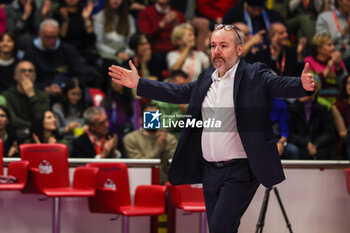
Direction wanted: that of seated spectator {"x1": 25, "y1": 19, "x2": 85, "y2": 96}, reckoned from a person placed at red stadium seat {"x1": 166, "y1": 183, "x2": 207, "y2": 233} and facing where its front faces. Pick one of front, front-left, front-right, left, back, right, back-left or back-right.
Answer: back

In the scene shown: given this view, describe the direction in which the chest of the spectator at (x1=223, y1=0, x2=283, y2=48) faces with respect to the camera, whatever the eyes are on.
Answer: toward the camera

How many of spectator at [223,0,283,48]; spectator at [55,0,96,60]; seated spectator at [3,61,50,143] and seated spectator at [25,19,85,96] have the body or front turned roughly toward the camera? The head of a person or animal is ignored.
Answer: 4

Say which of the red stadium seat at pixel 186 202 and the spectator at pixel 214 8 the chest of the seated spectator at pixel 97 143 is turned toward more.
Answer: the red stadium seat

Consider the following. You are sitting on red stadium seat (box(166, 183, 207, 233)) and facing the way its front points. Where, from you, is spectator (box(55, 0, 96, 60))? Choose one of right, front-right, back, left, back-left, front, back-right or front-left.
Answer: back

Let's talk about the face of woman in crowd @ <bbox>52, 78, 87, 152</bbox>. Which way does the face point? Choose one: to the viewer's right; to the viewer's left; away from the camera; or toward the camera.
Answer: toward the camera

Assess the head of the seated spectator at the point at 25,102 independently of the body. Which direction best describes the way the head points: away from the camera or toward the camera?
toward the camera

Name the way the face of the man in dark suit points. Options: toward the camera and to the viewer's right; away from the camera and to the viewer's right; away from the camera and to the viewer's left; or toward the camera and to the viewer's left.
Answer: toward the camera and to the viewer's left

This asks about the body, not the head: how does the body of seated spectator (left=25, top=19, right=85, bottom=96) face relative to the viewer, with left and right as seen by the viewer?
facing the viewer

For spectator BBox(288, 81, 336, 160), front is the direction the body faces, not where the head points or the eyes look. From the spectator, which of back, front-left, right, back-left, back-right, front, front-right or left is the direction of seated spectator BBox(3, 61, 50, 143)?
right

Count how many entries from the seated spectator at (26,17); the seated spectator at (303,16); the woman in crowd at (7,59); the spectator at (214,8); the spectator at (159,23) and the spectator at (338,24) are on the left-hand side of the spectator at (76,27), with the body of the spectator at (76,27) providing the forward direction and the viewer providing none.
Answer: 4

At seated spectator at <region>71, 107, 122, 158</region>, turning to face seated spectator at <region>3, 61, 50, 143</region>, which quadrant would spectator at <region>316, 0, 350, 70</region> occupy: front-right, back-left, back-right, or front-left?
back-right

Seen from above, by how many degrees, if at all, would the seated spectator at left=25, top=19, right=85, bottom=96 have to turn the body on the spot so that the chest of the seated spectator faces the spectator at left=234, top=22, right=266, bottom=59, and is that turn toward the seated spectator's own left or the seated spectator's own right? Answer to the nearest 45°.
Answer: approximately 45° to the seated spectator's own left

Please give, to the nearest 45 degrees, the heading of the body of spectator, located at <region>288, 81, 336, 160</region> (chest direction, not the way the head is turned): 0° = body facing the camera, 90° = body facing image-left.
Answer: approximately 0°

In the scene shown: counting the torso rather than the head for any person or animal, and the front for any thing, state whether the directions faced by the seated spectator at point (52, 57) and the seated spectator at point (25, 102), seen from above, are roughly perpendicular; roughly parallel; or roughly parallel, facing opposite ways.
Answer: roughly parallel

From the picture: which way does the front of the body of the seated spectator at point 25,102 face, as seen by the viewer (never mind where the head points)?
toward the camera

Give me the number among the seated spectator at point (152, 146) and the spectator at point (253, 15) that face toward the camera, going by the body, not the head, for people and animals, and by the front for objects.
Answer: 2
